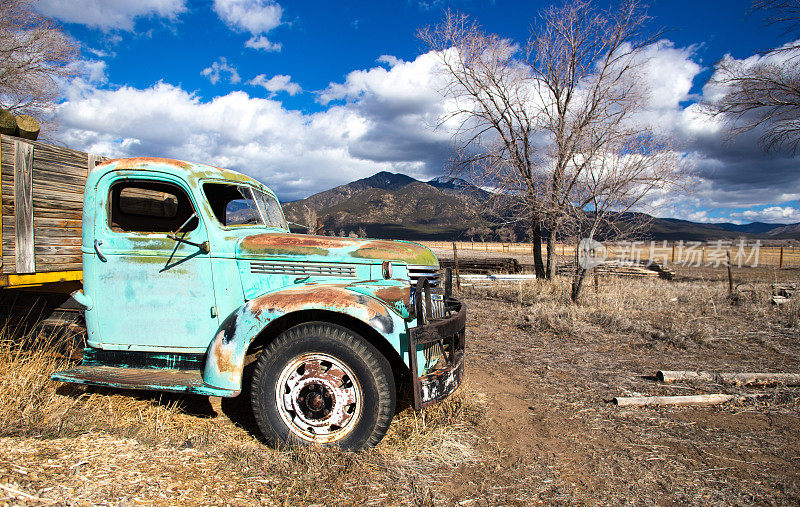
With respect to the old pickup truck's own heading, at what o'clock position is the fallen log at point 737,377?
The fallen log is roughly at 12 o'clock from the old pickup truck.

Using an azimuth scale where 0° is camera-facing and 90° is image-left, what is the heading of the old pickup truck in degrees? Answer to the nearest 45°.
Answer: approximately 270°

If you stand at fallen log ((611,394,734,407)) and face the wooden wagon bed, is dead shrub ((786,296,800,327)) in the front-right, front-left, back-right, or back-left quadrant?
back-right
